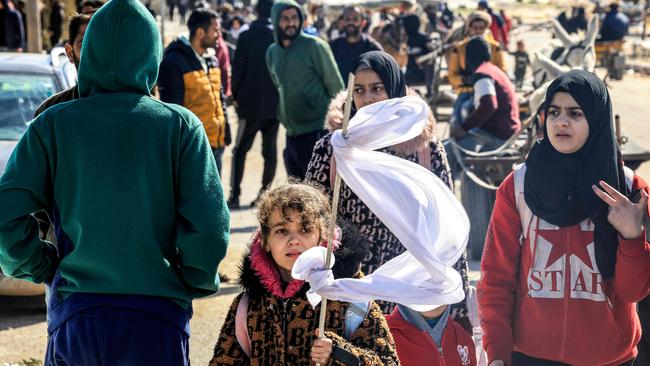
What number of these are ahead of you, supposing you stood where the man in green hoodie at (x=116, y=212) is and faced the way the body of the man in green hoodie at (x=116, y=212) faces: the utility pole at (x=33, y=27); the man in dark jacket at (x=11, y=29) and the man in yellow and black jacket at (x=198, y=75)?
3

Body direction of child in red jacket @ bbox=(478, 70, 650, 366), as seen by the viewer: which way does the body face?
toward the camera

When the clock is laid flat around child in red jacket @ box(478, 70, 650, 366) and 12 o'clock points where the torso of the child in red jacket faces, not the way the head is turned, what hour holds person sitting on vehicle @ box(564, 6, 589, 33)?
The person sitting on vehicle is roughly at 6 o'clock from the child in red jacket.

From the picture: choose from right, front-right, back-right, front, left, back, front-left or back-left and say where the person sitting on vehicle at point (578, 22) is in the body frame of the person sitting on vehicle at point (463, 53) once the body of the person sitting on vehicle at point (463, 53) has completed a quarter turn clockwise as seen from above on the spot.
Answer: right

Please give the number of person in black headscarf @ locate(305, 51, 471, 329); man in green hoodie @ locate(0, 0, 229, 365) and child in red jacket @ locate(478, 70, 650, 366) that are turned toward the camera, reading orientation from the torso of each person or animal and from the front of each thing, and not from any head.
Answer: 2

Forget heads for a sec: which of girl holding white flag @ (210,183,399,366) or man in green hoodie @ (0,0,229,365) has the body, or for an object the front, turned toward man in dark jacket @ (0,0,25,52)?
the man in green hoodie

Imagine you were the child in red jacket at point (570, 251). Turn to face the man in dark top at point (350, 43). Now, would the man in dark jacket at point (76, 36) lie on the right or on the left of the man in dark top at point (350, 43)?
left

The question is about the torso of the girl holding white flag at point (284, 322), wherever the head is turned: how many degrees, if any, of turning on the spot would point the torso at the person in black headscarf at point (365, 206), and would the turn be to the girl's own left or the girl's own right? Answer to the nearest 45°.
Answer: approximately 180°

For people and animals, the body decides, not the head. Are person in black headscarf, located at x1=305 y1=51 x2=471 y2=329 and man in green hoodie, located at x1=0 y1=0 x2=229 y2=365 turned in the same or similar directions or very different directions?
very different directions

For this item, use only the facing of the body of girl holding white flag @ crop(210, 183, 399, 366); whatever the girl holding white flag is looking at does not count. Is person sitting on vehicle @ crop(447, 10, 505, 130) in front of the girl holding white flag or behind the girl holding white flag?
behind

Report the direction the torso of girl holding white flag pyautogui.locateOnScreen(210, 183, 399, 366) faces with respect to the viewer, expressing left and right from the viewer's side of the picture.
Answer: facing the viewer

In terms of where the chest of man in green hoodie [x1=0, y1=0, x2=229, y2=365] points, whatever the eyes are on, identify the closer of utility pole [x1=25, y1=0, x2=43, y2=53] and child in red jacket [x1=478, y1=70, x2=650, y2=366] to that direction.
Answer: the utility pole

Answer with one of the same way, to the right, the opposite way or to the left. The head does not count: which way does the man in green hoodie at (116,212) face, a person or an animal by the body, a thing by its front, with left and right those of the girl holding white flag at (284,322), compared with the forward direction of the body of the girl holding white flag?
the opposite way

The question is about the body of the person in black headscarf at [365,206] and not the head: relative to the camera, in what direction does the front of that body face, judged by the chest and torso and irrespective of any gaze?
toward the camera

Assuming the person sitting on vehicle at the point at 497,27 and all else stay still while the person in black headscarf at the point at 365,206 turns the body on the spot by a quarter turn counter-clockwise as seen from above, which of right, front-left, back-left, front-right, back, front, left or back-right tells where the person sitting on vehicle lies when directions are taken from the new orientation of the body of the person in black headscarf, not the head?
left

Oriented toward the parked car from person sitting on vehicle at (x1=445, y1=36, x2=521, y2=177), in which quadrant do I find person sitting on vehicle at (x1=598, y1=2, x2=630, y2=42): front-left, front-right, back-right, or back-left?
back-right
